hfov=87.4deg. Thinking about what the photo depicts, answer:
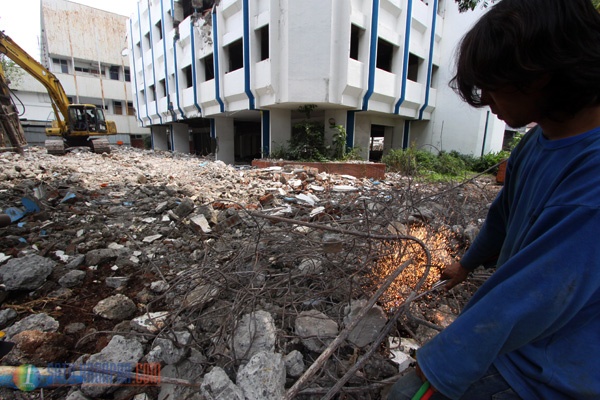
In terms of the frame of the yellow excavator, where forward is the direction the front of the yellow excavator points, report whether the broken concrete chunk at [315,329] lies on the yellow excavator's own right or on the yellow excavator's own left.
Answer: on the yellow excavator's own left

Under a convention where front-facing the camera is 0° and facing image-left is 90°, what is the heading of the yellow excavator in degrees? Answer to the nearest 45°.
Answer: approximately 45°

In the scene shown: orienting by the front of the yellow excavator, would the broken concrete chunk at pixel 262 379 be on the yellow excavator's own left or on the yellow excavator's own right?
on the yellow excavator's own left

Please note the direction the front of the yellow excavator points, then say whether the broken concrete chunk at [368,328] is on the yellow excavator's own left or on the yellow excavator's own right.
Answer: on the yellow excavator's own left

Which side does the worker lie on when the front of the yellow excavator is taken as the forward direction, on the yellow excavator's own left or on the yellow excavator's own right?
on the yellow excavator's own left

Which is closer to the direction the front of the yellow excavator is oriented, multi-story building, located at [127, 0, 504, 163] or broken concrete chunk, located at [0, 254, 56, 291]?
the broken concrete chunk

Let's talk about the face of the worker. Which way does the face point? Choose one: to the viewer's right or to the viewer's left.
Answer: to the viewer's left
